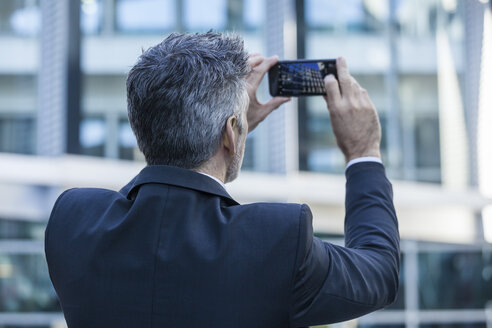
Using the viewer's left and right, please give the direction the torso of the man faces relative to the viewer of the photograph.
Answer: facing away from the viewer and to the right of the viewer

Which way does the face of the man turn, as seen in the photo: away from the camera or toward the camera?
away from the camera
